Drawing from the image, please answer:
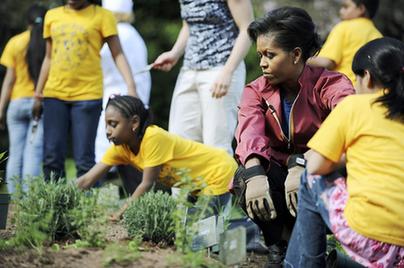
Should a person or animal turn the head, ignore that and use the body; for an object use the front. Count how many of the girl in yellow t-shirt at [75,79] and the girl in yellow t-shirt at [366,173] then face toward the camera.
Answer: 1

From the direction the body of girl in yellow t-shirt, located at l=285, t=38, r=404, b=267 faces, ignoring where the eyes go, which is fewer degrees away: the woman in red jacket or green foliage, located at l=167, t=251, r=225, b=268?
the woman in red jacket

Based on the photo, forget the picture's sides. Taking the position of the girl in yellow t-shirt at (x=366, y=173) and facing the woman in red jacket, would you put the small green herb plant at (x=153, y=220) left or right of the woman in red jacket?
left

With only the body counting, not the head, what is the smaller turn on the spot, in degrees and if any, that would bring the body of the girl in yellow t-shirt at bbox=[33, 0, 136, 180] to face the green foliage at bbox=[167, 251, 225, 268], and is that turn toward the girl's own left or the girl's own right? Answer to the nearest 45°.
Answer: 0° — they already face it

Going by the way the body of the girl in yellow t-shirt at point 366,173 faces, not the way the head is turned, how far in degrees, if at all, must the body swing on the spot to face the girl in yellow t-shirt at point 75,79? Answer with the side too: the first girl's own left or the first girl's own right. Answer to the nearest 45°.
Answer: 0° — they already face them

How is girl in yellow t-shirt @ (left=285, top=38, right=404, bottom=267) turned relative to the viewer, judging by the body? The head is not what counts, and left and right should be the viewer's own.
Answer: facing away from the viewer and to the left of the viewer

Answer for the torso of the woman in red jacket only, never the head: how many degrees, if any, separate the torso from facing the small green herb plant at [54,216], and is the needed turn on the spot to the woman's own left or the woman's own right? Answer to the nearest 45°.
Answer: approximately 45° to the woman's own right
